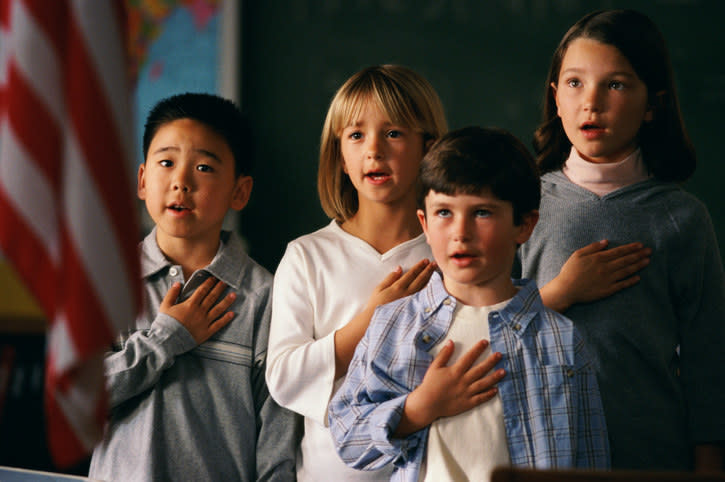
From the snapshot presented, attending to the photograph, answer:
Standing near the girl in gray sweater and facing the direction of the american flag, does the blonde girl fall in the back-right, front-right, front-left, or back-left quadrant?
front-right

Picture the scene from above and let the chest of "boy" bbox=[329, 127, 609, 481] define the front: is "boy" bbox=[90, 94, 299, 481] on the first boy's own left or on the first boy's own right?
on the first boy's own right

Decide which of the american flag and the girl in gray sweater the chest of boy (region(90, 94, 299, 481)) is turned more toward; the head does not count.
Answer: the american flag

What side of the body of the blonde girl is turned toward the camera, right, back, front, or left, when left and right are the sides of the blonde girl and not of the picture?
front

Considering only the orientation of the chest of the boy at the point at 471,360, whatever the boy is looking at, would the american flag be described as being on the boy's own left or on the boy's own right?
on the boy's own right

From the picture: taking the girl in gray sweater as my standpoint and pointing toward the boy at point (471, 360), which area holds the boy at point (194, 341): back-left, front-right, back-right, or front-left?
front-right

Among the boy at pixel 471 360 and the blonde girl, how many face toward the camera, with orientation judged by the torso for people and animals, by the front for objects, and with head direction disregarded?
2

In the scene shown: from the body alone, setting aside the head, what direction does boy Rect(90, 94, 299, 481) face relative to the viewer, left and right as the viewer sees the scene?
facing the viewer and to the left of the viewer

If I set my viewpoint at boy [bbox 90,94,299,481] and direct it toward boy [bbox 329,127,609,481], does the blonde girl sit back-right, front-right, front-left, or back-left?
front-left

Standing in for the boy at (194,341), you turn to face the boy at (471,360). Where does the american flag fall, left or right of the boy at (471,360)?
right

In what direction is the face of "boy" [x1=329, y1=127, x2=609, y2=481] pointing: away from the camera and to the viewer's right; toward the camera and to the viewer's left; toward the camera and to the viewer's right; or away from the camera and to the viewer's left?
toward the camera and to the viewer's left

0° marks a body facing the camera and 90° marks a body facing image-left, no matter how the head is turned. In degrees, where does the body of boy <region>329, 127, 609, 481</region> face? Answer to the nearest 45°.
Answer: approximately 0°
